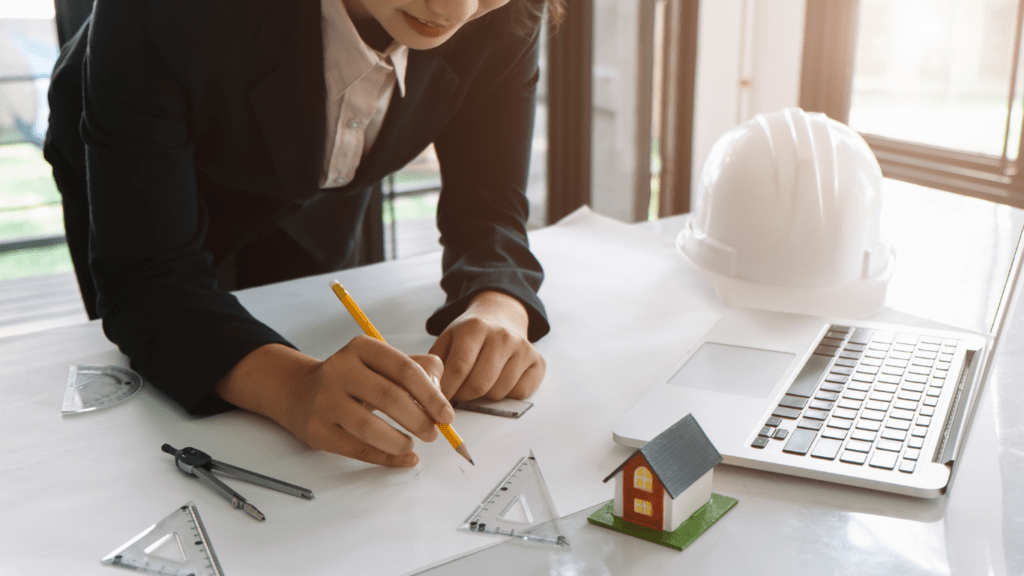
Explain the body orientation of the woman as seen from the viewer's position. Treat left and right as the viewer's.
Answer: facing the viewer and to the right of the viewer

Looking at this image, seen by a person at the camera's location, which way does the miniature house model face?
facing the viewer and to the left of the viewer

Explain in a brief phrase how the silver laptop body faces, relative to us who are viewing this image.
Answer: facing to the left of the viewer

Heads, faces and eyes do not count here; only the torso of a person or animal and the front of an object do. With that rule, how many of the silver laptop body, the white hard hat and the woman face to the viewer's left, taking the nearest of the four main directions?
1

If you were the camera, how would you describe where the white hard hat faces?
facing the viewer
